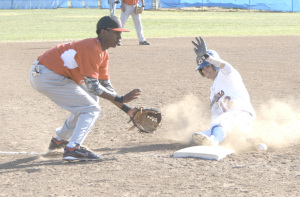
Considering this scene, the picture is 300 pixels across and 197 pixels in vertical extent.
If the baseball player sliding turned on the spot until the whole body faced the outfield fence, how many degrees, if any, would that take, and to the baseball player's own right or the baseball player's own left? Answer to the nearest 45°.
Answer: approximately 135° to the baseball player's own right

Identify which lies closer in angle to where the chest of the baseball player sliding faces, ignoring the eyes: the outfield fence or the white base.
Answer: the white base

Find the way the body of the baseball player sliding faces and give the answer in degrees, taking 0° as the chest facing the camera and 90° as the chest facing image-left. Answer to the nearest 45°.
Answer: approximately 45°

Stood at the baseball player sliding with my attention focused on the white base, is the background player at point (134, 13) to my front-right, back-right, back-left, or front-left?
back-right

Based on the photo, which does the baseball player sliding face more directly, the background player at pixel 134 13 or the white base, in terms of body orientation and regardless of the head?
the white base

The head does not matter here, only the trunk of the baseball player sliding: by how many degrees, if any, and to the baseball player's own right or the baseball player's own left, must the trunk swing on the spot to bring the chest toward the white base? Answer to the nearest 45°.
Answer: approximately 45° to the baseball player's own left

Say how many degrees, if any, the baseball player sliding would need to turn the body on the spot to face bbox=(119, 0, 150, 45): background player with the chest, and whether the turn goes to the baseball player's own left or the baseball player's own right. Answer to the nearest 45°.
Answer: approximately 135° to the baseball player's own right
